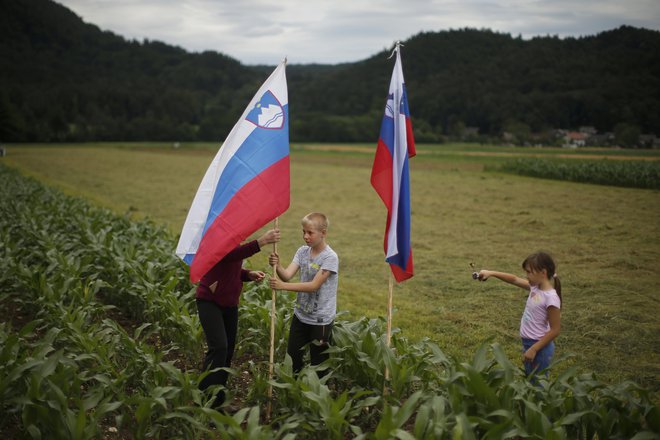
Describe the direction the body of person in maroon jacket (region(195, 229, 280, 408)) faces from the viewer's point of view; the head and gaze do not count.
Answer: to the viewer's right

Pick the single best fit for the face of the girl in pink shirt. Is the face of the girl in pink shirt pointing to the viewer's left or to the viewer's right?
to the viewer's left

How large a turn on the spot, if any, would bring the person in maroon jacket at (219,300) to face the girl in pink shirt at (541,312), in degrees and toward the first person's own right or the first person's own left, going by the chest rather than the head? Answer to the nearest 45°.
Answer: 0° — they already face them

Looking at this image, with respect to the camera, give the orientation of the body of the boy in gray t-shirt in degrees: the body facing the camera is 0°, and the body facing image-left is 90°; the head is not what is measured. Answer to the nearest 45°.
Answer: approximately 45°

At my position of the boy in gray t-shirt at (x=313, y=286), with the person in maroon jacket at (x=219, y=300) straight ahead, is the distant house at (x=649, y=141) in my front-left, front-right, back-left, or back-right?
back-right

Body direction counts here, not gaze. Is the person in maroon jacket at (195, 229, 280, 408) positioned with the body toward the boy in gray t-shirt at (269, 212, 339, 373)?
yes

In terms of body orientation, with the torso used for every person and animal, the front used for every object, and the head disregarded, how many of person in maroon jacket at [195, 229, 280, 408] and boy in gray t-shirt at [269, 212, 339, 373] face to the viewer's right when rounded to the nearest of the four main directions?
1
